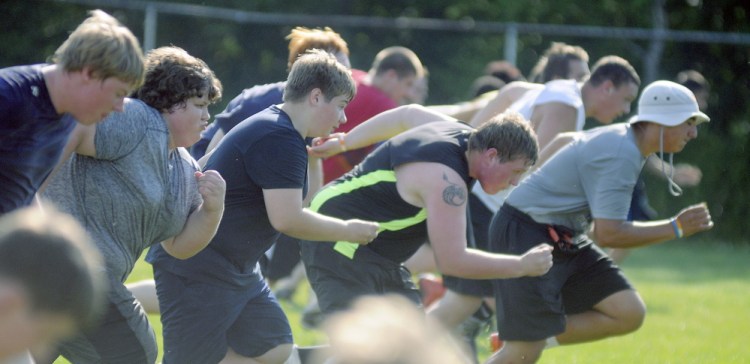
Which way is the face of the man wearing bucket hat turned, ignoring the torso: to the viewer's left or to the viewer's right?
to the viewer's right

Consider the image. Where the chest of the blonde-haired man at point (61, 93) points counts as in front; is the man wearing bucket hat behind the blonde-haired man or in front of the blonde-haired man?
in front

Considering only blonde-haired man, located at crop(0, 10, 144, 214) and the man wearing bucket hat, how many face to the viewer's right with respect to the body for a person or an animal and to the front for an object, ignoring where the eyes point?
2

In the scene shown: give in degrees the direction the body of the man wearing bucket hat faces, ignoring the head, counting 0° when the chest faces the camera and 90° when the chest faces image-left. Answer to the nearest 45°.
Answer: approximately 270°

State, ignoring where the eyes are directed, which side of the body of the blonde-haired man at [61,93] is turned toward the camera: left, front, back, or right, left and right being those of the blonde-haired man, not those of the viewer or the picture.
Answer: right

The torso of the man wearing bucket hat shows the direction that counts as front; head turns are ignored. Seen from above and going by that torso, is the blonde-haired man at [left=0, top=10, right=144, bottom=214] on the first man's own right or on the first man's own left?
on the first man's own right
